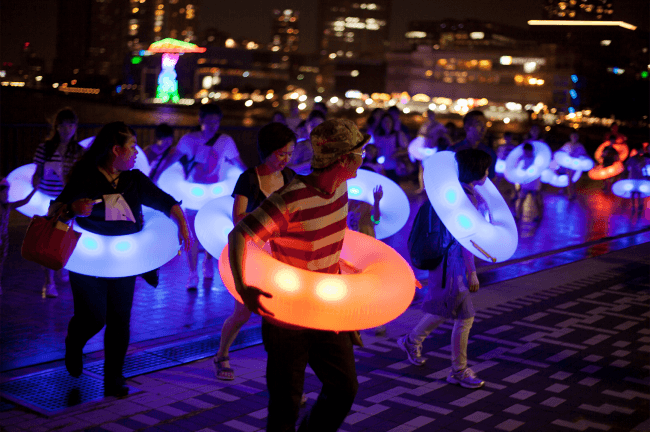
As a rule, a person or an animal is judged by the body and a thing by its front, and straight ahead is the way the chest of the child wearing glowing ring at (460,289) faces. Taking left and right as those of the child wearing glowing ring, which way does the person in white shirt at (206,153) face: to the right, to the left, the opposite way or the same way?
to the right

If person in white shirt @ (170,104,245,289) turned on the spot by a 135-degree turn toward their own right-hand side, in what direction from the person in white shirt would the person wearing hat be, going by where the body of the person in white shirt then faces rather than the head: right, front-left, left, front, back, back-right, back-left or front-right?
back-left

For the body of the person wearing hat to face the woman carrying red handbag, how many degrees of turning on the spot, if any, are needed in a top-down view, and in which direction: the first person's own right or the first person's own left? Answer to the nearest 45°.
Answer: approximately 180°

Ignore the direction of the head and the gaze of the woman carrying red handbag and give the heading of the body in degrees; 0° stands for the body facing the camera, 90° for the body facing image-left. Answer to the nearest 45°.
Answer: approximately 315°

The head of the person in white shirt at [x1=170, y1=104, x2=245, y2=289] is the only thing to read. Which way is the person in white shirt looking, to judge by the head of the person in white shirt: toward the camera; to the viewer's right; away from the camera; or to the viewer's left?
toward the camera

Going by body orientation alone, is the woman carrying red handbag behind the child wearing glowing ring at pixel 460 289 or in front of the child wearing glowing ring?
behind

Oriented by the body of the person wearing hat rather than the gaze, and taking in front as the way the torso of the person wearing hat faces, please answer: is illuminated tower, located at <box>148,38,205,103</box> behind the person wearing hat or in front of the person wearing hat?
behind

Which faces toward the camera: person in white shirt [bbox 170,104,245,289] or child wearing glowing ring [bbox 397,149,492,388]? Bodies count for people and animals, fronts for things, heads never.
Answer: the person in white shirt

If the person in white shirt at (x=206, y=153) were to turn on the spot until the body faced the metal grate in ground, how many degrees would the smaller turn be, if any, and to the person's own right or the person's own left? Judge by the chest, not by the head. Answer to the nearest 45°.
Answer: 0° — they already face it

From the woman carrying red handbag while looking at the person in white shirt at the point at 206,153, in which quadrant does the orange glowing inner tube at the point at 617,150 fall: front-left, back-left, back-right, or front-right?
front-right

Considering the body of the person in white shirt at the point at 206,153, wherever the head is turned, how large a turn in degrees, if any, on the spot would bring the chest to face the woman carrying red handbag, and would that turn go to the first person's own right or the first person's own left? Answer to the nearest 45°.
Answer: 0° — they already face them

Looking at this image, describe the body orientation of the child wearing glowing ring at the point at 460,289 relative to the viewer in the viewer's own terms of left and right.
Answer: facing to the right of the viewer

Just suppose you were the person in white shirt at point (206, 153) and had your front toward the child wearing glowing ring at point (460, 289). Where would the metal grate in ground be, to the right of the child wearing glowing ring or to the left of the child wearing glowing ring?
right

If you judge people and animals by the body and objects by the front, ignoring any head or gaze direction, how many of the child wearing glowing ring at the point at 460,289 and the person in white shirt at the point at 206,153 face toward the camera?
1

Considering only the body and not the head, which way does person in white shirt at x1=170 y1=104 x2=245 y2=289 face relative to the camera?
toward the camera

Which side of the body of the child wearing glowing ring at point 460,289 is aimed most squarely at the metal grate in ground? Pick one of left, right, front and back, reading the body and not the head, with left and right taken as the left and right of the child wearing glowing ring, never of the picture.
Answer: back
